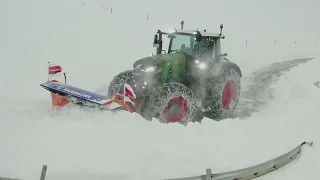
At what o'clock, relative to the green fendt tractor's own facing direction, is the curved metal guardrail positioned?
The curved metal guardrail is roughly at 10 o'clock from the green fendt tractor.

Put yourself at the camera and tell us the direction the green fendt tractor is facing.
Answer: facing the viewer and to the left of the viewer
